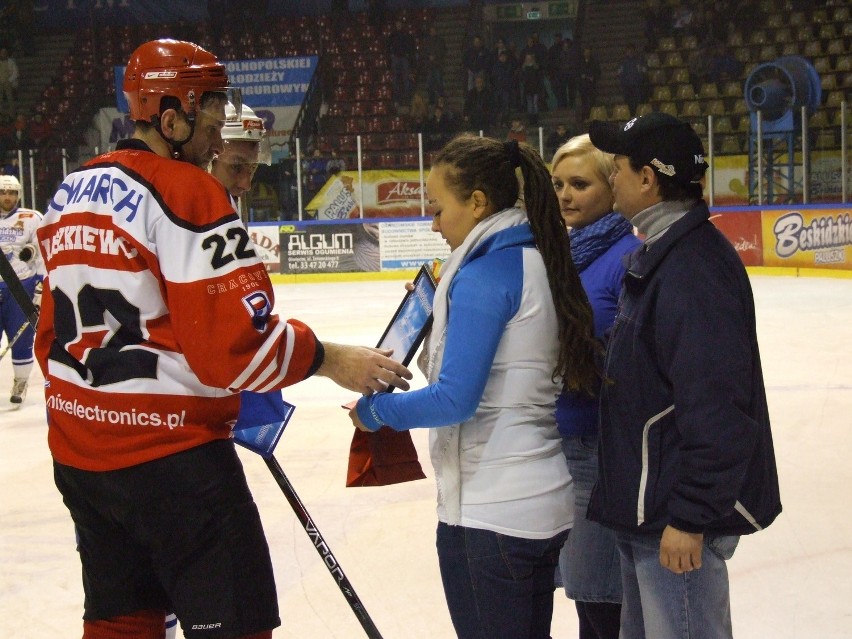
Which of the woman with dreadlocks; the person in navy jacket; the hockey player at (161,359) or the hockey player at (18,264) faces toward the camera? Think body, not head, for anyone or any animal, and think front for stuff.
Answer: the hockey player at (18,264)

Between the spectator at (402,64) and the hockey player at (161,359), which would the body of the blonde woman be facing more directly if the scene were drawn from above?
the hockey player

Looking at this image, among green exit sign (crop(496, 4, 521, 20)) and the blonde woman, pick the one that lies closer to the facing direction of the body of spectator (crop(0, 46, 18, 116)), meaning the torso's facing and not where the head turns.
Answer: the blonde woman

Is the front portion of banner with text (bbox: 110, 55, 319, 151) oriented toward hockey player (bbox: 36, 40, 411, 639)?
yes

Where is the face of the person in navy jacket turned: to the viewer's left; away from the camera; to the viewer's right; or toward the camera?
to the viewer's left

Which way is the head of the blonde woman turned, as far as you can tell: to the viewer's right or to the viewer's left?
to the viewer's left

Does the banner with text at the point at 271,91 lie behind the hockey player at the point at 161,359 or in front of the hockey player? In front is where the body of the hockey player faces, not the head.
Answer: in front

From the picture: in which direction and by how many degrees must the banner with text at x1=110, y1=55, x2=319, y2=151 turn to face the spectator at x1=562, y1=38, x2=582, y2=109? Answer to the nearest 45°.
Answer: approximately 45° to its left

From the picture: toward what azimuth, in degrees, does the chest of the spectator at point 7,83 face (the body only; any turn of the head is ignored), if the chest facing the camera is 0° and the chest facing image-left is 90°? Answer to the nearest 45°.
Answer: approximately 0°
